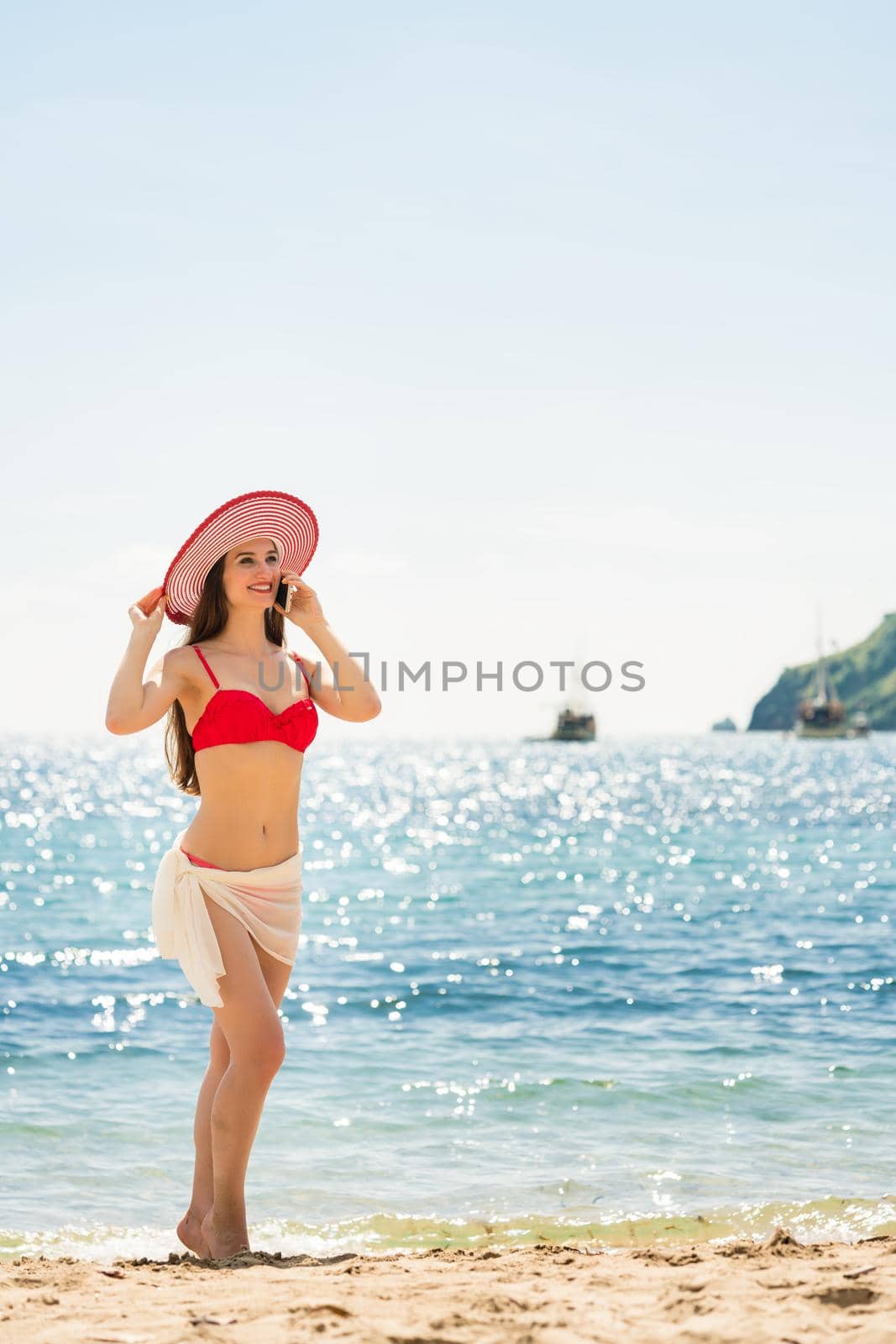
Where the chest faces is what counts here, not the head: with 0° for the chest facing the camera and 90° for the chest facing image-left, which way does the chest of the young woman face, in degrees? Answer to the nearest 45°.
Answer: approximately 315°

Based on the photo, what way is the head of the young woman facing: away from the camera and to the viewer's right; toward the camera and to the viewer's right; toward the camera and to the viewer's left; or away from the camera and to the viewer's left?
toward the camera and to the viewer's right
